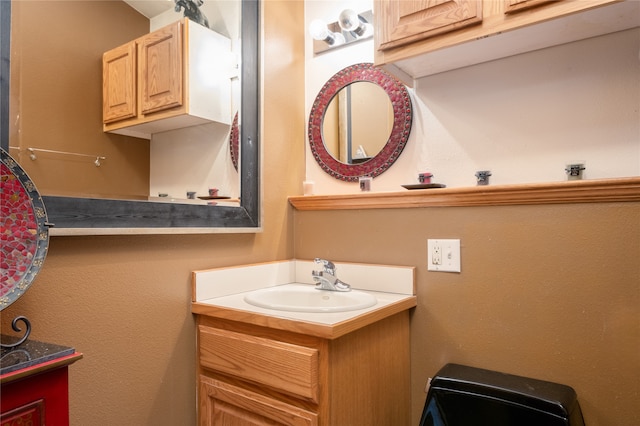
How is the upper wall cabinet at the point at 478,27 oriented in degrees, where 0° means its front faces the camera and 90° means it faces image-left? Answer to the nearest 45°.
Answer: approximately 45°

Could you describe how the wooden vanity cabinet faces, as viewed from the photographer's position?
facing the viewer and to the left of the viewer

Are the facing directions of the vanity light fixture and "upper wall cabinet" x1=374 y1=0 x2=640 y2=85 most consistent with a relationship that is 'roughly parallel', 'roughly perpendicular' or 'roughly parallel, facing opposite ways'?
roughly parallel

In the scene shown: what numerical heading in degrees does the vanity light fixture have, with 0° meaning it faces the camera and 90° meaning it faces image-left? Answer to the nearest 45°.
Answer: approximately 45°

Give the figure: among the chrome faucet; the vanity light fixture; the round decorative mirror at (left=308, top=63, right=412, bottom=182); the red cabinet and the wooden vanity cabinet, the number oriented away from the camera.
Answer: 0

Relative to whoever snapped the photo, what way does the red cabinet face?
facing the viewer and to the right of the viewer

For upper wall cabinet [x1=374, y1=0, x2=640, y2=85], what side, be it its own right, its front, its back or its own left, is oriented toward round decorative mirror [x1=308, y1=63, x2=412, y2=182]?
right

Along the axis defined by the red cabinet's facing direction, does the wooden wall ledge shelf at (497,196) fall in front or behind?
in front

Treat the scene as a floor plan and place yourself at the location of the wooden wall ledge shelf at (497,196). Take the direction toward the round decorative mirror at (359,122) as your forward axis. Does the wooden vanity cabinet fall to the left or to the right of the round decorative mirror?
left

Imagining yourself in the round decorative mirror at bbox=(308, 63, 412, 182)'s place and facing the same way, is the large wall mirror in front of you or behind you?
in front

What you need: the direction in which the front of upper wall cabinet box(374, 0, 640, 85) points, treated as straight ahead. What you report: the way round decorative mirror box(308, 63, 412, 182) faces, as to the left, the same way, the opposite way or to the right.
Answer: the same way
